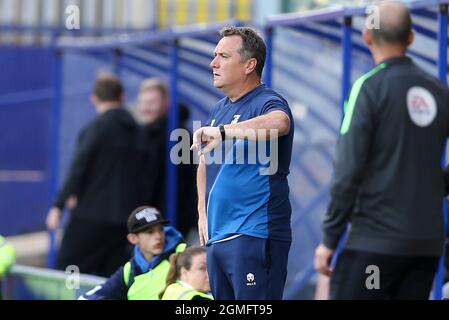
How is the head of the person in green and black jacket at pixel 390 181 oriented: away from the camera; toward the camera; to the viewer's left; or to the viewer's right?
away from the camera

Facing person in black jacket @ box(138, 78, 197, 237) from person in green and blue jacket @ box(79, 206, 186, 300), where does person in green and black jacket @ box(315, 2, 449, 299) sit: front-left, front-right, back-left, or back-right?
back-right

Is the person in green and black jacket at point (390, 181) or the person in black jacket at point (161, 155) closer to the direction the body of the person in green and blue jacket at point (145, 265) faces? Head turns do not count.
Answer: the person in green and black jacket

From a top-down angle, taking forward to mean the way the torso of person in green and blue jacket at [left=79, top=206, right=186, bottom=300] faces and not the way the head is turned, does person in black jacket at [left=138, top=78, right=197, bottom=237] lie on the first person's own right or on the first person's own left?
on the first person's own left

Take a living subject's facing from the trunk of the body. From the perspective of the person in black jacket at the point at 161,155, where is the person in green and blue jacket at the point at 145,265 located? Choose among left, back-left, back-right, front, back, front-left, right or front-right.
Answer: front-left

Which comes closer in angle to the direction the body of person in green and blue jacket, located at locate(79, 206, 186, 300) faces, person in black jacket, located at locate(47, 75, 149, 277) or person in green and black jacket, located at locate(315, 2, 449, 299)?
the person in green and black jacket

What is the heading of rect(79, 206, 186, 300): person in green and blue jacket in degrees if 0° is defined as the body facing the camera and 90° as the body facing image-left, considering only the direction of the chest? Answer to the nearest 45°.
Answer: approximately 315°
